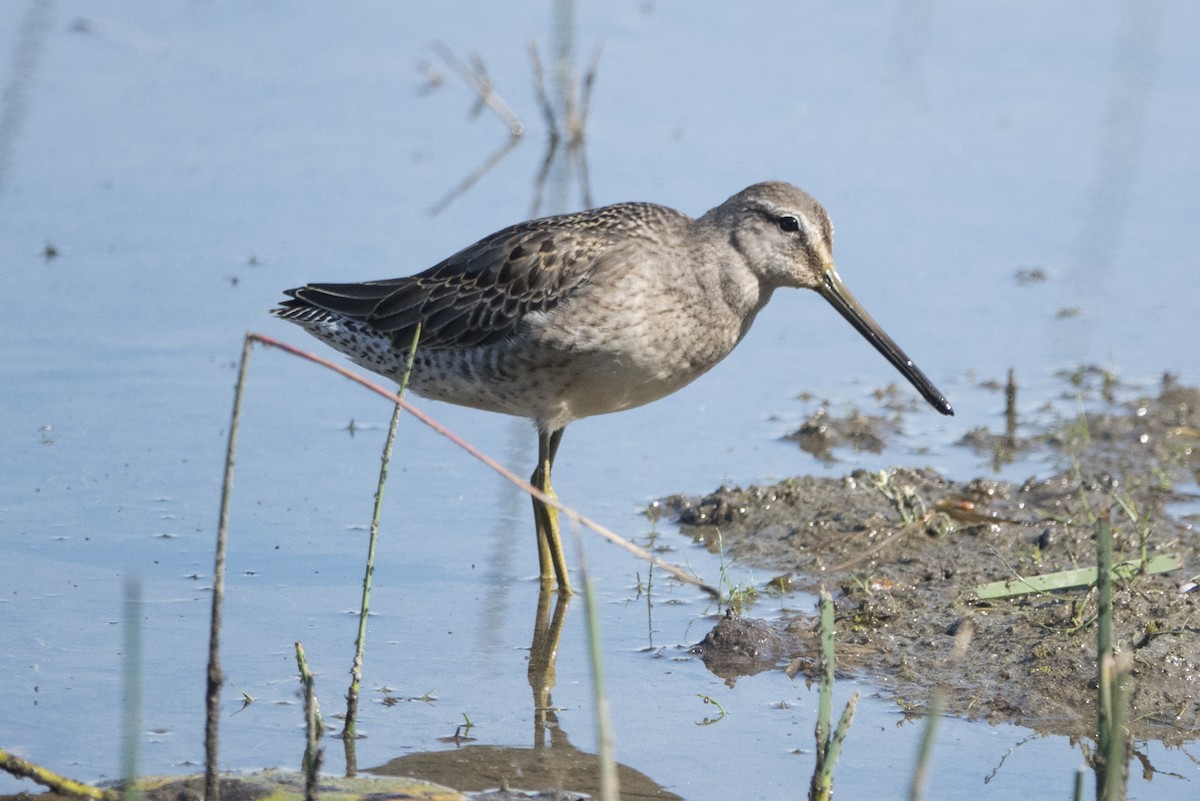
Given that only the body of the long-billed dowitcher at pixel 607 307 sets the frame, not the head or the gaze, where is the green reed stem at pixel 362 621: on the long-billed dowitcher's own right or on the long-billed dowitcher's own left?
on the long-billed dowitcher's own right

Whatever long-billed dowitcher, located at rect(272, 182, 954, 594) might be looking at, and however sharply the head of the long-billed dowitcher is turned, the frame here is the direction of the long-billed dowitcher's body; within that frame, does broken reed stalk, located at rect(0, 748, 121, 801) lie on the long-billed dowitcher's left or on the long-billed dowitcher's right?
on the long-billed dowitcher's right

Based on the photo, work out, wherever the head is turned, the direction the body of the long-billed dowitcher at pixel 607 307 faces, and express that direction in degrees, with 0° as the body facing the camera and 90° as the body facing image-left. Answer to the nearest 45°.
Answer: approximately 270°

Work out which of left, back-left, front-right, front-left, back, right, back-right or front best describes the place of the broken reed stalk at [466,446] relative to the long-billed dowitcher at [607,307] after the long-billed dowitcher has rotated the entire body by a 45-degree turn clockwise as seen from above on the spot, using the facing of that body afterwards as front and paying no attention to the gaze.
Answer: front-right

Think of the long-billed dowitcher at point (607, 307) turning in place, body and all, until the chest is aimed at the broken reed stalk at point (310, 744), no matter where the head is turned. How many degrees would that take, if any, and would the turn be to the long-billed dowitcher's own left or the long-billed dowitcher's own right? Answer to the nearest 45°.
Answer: approximately 90° to the long-billed dowitcher's own right

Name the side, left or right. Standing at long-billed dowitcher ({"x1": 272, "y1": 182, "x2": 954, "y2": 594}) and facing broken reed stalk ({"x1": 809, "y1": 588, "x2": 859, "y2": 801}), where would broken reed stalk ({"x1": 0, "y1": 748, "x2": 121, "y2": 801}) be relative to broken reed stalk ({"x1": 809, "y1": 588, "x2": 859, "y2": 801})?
right
